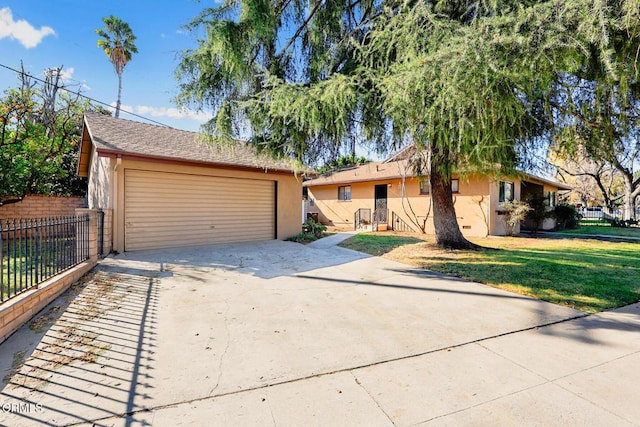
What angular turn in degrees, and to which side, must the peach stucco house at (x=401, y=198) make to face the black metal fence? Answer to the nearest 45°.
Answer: approximately 45° to its right

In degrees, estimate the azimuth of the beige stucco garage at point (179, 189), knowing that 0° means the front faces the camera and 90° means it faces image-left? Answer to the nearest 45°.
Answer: approximately 315°

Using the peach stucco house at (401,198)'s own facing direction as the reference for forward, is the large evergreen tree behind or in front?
in front

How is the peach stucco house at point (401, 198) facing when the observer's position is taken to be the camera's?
facing the viewer and to the right of the viewer

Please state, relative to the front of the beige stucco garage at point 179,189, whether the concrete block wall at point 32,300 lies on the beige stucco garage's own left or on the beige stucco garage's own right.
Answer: on the beige stucco garage's own right

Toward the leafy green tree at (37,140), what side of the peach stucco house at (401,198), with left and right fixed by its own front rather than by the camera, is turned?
right

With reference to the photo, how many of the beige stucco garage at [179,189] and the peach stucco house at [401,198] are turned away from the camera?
0

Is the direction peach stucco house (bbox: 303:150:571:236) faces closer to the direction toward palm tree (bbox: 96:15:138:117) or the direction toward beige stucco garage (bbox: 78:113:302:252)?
the beige stucco garage

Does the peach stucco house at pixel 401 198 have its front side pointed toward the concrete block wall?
no

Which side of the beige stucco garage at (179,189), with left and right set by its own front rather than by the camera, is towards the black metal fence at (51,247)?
front

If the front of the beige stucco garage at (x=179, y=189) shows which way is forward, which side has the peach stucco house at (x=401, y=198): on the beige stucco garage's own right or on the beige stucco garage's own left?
on the beige stucco garage's own left

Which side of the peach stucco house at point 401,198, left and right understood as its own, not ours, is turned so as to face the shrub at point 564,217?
left

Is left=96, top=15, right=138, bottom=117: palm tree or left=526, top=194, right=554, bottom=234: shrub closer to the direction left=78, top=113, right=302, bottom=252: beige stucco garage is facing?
the shrub

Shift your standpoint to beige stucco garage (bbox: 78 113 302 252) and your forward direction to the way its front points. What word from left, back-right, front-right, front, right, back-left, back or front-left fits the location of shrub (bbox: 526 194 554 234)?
front-left

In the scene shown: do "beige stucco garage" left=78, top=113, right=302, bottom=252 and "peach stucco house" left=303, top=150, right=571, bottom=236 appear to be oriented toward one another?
no

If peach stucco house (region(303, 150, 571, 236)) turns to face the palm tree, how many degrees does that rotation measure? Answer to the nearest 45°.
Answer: approximately 135° to its right

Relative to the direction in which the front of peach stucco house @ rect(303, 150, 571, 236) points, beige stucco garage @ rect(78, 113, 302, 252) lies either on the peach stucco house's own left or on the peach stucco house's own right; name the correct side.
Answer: on the peach stucco house's own right
